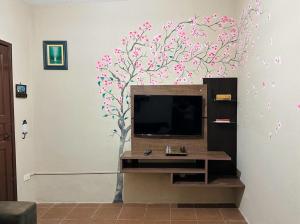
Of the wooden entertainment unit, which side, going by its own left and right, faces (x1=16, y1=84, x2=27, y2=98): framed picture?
right

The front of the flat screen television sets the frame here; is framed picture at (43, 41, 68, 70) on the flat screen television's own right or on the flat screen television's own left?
on the flat screen television's own right

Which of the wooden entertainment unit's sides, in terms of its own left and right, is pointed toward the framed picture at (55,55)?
right

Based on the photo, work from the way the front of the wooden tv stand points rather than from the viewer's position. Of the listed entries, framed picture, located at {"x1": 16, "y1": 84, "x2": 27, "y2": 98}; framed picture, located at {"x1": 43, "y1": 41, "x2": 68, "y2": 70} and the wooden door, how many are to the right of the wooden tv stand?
3

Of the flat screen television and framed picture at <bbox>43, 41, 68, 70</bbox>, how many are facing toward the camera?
2

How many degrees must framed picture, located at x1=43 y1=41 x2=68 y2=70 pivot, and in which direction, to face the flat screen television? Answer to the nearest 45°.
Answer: approximately 45° to its left

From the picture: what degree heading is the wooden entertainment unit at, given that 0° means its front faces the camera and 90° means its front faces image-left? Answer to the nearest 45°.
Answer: approximately 0°

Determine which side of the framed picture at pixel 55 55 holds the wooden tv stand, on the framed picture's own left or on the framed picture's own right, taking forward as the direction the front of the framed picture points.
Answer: on the framed picture's own left

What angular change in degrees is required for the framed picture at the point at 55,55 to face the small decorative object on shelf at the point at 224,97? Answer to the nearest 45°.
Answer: approximately 45° to its left
